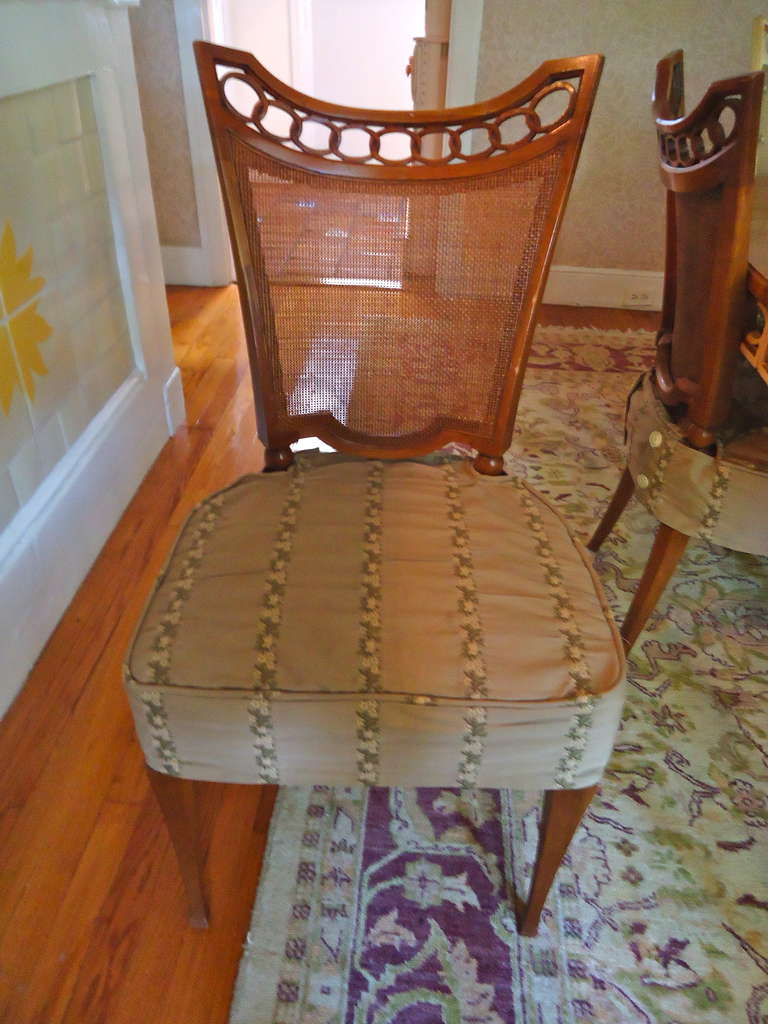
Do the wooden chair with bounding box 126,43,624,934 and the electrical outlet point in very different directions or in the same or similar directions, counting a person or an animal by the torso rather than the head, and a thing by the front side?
same or similar directions

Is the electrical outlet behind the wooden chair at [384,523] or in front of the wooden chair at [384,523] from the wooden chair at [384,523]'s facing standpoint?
behind

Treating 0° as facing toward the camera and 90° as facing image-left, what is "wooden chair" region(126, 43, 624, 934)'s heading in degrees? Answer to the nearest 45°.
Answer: approximately 0°

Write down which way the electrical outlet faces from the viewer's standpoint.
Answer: facing the viewer

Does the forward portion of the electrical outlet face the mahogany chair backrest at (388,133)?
yes

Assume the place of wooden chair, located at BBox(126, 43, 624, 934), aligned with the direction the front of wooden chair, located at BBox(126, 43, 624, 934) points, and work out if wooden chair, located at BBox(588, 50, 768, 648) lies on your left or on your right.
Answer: on your left

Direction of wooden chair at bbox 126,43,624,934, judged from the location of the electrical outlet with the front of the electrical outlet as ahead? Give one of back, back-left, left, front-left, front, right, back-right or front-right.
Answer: front

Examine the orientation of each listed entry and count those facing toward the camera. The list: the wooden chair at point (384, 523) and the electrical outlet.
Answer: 2

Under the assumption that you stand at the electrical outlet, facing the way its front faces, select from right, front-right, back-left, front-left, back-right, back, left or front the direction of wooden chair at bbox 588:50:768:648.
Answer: front
